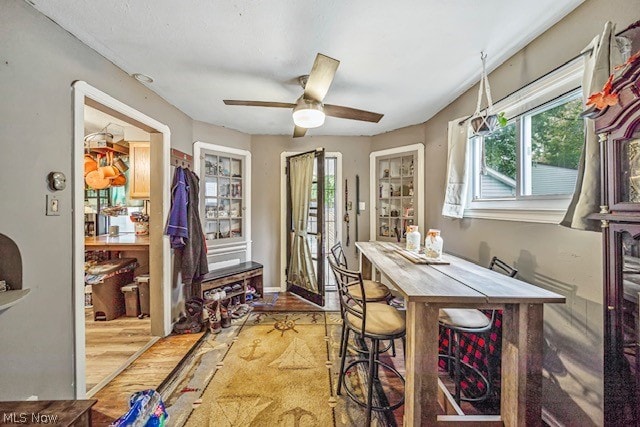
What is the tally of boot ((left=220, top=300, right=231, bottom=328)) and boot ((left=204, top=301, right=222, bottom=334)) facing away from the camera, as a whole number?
0

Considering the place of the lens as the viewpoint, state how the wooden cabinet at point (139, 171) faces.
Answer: facing the viewer

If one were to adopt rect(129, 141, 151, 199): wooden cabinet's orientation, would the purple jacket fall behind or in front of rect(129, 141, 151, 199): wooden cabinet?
in front

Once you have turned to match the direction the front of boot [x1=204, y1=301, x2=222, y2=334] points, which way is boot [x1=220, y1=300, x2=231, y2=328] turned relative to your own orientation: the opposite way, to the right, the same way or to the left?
the same way

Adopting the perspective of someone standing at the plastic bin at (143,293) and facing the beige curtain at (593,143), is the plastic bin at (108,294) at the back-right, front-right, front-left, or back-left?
back-right

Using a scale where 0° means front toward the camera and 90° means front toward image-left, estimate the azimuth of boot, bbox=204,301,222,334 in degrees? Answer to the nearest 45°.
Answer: approximately 315°

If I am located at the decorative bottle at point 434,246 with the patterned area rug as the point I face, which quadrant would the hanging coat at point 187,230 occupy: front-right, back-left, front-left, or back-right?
front-right
